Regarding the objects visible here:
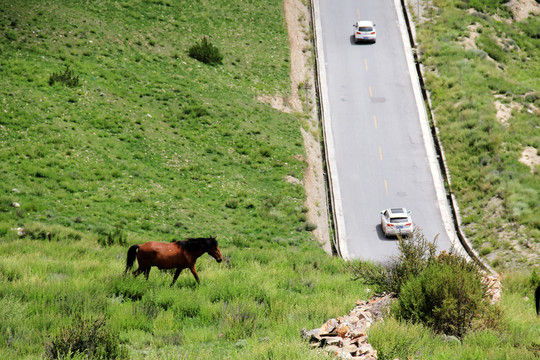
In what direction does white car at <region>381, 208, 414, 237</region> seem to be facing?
away from the camera

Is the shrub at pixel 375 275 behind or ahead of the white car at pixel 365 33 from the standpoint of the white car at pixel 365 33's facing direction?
behind

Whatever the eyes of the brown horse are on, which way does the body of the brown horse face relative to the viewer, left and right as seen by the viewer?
facing to the right of the viewer

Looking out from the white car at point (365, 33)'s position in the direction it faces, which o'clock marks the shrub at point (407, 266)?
The shrub is roughly at 6 o'clock from the white car.

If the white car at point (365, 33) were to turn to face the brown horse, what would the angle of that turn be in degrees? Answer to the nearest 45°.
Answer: approximately 180°
